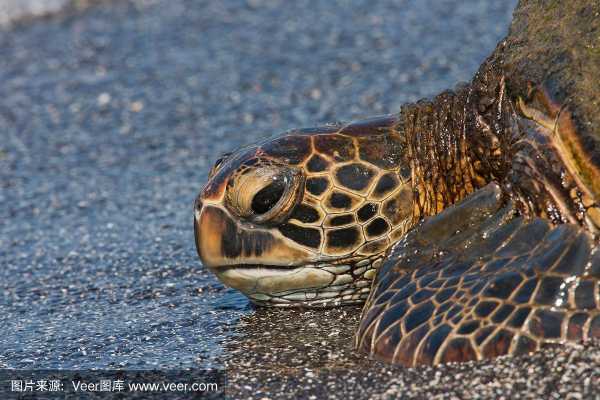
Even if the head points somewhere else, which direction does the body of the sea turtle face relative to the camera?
to the viewer's left
